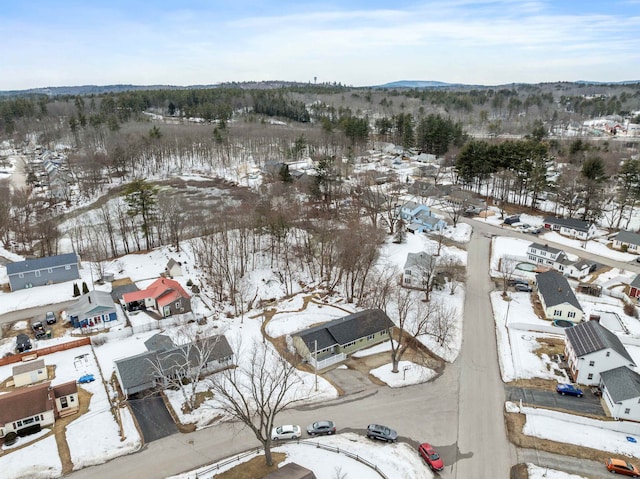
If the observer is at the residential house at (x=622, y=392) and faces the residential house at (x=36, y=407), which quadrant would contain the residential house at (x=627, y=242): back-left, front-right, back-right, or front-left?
back-right

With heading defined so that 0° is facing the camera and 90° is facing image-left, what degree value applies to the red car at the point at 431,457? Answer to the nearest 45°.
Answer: approximately 315°

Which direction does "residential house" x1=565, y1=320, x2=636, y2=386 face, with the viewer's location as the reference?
facing to the left of the viewer

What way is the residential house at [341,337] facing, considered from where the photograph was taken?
facing the viewer and to the right of the viewer

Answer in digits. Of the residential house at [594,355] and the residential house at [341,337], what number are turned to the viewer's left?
1

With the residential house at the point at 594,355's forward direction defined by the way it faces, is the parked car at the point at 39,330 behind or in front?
in front

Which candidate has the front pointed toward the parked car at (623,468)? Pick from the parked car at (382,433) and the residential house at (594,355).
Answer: the parked car at (382,433)

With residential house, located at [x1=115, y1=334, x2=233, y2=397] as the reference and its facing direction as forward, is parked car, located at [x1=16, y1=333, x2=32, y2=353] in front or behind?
behind

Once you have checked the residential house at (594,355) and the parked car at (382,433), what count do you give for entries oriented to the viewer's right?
1

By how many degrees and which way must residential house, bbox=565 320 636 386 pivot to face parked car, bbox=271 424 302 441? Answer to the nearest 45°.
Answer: approximately 45° to its left

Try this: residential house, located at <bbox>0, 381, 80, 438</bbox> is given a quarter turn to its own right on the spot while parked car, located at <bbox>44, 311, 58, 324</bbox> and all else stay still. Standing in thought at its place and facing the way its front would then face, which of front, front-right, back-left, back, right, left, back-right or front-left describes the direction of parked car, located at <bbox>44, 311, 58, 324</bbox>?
back-right

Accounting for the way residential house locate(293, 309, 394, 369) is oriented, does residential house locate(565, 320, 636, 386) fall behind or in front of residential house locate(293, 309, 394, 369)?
in front

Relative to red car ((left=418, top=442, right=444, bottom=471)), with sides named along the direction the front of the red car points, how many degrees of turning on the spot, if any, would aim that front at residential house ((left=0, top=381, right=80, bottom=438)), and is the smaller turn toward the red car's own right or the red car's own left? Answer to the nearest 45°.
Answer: approximately 135° to the red car's own right

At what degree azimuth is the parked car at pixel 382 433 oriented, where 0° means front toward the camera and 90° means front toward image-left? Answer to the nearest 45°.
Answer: approximately 270°

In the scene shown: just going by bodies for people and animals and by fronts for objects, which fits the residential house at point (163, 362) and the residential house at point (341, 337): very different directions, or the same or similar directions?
same or similar directions

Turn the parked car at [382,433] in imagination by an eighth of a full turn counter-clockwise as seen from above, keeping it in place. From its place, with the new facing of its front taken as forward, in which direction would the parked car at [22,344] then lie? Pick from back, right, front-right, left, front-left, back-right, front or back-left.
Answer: back-left
